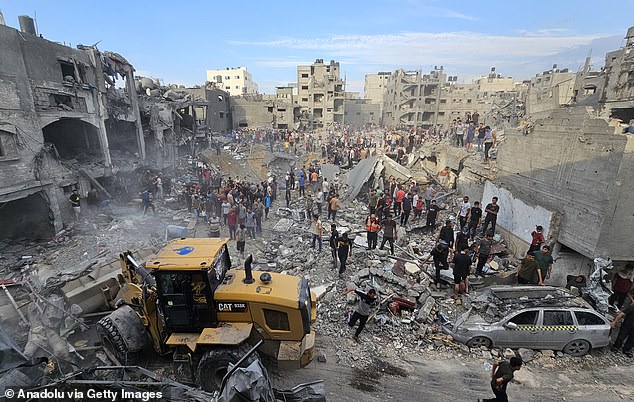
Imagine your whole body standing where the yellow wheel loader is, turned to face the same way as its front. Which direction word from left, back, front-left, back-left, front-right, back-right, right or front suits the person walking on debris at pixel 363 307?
back

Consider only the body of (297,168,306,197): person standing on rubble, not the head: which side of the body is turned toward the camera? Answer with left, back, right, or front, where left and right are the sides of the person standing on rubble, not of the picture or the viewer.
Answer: back

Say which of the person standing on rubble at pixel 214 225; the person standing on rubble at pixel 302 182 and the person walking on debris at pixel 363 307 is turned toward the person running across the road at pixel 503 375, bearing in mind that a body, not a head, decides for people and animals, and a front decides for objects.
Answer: the person walking on debris

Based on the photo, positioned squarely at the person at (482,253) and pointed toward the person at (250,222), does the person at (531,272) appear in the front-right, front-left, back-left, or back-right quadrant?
back-left

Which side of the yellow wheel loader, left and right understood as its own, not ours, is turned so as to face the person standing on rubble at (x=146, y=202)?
right

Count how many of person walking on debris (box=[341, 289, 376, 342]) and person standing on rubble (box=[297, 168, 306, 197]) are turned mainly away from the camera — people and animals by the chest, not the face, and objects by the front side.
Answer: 1

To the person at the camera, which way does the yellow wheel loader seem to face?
facing to the left of the viewer

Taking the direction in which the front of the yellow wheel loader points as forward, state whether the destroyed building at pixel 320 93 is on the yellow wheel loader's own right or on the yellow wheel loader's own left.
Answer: on the yellow wheel loader's own right
